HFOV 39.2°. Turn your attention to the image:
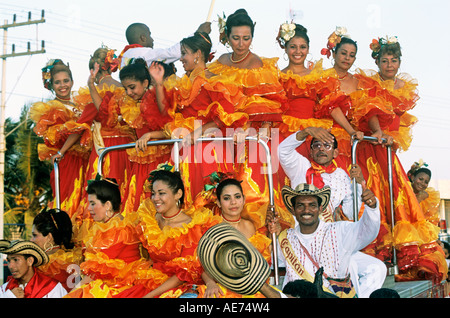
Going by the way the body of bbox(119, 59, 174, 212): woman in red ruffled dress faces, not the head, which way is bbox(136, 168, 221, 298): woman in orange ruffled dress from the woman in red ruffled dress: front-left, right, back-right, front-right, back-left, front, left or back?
front-left

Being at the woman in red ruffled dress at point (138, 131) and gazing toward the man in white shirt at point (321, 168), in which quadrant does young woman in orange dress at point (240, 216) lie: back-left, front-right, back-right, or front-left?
front-right

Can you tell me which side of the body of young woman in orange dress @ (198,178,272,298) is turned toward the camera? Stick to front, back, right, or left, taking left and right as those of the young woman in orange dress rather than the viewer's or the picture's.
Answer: front

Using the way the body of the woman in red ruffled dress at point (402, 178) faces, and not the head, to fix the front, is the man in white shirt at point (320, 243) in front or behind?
in front

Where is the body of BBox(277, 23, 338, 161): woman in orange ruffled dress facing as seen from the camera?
toward the camera

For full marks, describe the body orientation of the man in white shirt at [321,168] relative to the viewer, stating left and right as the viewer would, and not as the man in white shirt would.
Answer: facing the viewer

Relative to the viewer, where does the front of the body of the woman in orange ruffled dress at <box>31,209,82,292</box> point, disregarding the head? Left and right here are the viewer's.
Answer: facing to the left of the viewer

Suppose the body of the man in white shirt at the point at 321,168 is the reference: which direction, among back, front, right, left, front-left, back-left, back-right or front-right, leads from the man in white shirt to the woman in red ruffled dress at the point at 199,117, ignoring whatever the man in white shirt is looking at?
right

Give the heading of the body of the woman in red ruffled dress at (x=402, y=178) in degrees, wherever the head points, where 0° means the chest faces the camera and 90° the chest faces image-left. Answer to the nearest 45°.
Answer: approximately 0°

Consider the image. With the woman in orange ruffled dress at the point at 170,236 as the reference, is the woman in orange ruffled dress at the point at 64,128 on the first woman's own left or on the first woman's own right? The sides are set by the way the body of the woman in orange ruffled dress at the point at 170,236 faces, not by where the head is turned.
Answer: on the first woman's own right
